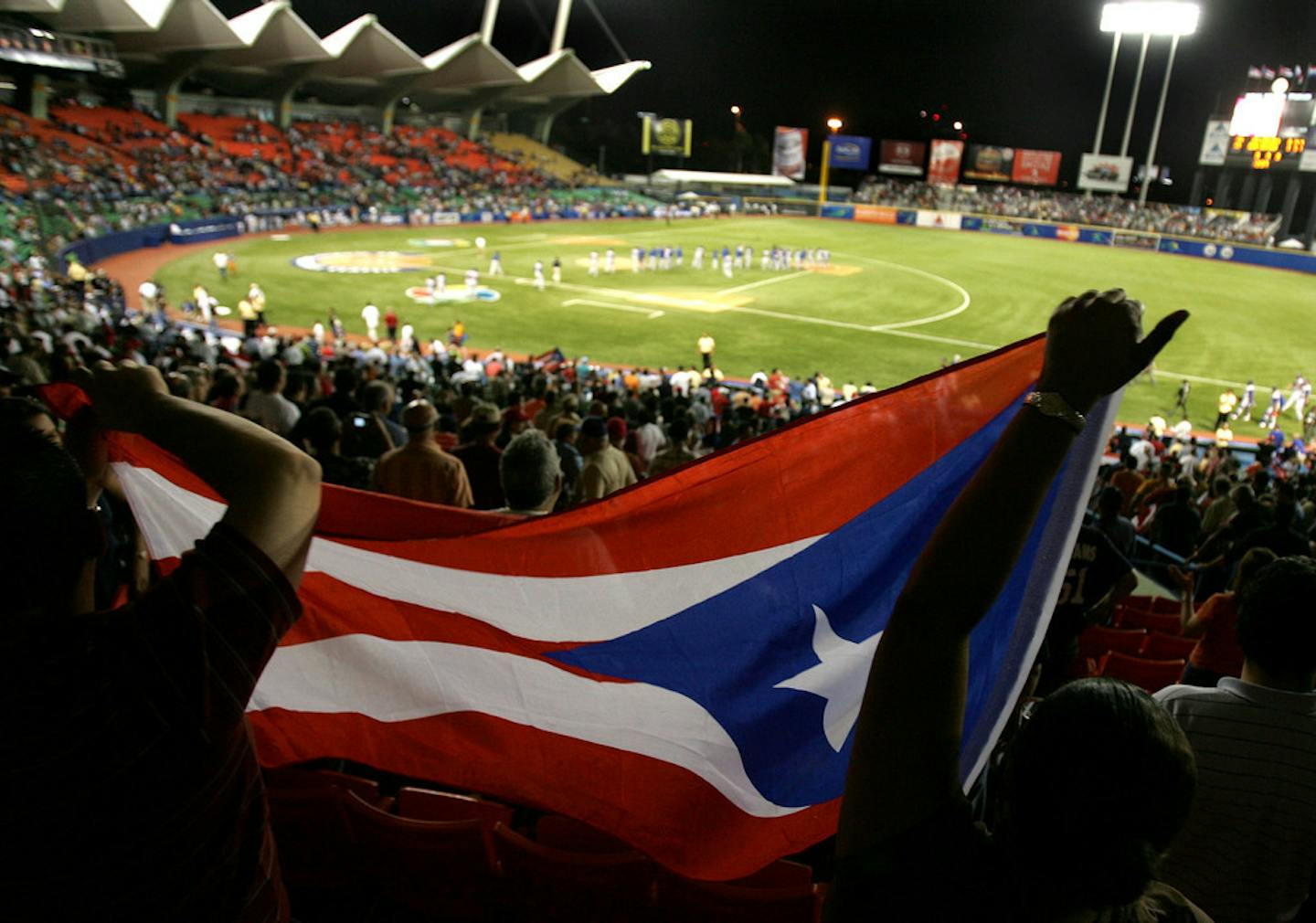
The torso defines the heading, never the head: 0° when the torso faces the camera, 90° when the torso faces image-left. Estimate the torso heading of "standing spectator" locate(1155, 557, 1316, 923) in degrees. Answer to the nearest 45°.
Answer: approximately 180°

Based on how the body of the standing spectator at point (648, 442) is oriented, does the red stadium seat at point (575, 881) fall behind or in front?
behind

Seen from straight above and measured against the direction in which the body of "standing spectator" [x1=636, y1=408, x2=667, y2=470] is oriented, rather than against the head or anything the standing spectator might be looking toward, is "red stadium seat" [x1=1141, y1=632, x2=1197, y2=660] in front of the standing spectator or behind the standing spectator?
behind

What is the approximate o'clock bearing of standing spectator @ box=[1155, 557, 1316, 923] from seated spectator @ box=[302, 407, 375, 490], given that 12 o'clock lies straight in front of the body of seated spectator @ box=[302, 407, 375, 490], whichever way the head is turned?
standing spectator @ box=[1155, 557, 1316, 923] is roughly at 5 o'clock from seated spectator @ box=[302, 407, 375, 490].

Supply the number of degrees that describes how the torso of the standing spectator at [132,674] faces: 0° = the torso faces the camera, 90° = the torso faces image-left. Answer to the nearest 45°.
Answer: approximately 180°

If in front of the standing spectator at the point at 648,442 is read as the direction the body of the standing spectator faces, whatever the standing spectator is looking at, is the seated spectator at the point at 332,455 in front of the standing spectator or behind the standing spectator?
behind

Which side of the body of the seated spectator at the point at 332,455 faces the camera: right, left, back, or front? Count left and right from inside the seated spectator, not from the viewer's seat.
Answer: back

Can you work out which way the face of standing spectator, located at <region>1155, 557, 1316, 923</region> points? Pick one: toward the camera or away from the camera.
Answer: away from the camera

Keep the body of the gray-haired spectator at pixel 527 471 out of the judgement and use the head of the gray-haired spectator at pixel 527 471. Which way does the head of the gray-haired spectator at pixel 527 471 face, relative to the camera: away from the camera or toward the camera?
away from the camera

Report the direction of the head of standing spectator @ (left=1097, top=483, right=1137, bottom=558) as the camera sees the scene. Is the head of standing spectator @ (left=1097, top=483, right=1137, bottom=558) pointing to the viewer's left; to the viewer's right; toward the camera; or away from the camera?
away from the camera

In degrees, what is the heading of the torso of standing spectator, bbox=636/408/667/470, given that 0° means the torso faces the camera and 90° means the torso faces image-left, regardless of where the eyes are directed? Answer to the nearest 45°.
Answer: approximately 180°

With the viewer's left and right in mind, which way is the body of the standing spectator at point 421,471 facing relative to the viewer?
facing away from the viewer

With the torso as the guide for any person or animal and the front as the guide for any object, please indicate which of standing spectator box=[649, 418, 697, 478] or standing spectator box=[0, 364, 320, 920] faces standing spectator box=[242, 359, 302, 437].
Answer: standing spectator box=[0, 364, 320, 920]

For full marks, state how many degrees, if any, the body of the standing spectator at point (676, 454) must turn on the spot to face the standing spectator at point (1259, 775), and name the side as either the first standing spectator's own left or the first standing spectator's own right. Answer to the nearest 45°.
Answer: approximately 180°

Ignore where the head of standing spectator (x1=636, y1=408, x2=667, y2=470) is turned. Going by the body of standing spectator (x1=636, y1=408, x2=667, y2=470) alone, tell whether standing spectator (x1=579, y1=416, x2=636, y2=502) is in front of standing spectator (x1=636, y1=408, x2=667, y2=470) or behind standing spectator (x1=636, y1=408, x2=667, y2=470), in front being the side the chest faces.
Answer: behind

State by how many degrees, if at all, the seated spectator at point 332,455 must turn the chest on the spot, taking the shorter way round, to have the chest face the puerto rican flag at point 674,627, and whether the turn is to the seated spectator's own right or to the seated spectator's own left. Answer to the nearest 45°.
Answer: approximately 180°

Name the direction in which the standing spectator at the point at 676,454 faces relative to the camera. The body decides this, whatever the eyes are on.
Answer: away from the camera

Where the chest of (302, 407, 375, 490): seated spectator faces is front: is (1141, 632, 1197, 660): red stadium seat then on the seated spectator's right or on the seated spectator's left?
on the seated spectator's right

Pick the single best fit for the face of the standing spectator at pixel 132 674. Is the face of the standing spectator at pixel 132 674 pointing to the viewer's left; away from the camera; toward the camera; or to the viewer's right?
away from the camera
